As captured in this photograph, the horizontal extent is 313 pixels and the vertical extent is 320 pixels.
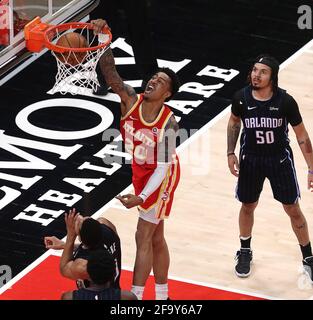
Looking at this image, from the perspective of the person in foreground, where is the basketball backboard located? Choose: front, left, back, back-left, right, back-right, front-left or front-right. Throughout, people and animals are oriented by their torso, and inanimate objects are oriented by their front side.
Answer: front

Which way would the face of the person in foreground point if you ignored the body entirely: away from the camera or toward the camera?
away from the camera

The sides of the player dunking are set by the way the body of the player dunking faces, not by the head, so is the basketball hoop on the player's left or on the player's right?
on the player's right

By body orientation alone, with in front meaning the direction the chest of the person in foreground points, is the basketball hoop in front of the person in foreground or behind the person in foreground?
in front

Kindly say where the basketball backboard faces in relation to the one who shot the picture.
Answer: facing the viewer and to the right of the viewer

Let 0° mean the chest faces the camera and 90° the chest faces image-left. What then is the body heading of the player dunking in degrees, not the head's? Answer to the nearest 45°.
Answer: approximately 45°

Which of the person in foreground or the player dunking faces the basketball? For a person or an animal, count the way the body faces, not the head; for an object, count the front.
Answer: the person in foreground

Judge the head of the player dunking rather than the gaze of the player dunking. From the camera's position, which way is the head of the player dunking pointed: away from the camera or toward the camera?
toward the camera

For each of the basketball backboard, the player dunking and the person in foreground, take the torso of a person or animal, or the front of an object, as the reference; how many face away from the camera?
1

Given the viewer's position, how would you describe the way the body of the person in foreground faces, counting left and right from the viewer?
facing away from the viewer

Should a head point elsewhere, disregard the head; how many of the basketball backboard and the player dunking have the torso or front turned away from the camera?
0

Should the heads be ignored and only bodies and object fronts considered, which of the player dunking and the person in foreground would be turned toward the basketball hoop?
the person in foreground

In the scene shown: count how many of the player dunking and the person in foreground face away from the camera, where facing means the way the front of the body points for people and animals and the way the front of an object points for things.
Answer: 1

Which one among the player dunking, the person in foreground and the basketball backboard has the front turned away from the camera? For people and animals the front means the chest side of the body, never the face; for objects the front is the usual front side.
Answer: the person in foreground

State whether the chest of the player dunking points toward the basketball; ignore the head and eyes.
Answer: no
